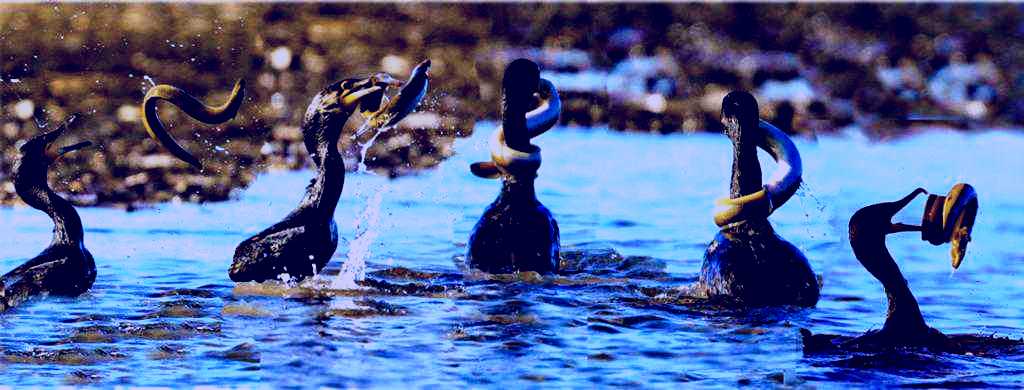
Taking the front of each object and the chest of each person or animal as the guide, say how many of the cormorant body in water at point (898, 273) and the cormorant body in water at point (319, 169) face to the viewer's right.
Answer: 2

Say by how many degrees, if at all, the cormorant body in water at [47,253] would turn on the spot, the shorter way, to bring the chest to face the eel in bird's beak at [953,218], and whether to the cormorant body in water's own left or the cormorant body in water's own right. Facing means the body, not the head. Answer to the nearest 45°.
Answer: approximately 45° to the cormorant body in water's own right

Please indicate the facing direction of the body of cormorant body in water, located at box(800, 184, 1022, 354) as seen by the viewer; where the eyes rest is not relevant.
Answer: to the viewer's right

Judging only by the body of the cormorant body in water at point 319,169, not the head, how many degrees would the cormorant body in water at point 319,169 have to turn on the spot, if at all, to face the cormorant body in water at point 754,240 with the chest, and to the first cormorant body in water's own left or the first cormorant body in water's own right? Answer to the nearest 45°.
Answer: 0° — it already faces it

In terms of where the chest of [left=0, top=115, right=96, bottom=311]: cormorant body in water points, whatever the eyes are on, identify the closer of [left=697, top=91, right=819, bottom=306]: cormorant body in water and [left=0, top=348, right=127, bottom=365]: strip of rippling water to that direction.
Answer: the cormorant body in water

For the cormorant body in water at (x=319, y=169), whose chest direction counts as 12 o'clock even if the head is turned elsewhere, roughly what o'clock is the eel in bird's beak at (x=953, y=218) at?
The eel in bird's beak is roughly at 1 o'clock from the cormorant body in water.

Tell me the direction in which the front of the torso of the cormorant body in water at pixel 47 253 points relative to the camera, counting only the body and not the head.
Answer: to the viewer's right

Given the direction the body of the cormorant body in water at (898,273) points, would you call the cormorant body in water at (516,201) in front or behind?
behind

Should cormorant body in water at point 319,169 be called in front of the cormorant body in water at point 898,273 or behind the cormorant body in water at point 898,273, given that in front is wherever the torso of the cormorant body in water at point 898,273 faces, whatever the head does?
behind

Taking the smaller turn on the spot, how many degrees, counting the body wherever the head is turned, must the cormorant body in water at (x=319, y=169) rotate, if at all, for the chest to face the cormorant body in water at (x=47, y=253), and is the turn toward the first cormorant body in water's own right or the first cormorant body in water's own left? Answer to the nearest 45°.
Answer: approximately 180°

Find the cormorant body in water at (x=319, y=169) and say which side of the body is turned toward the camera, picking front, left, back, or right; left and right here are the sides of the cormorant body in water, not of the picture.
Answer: right
